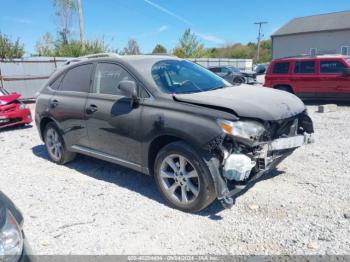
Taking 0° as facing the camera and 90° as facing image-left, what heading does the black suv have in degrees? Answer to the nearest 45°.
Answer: approximately 315°

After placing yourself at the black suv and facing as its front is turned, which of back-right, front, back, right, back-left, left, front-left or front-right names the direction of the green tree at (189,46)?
back-left

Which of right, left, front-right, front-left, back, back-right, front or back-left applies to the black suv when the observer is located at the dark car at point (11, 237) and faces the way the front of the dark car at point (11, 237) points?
left

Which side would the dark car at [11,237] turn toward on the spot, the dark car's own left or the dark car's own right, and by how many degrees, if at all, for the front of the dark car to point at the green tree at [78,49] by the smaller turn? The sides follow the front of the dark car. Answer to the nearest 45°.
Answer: approximately 135° to the dark car's own left

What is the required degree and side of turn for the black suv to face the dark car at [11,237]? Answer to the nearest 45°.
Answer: approximately 90° to its right

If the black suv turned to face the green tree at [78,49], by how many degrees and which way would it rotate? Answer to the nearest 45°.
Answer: approximately 135° to its left

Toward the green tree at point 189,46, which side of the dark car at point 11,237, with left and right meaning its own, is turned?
left

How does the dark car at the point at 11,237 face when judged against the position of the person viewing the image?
facing the viewer and to the right of the viewer

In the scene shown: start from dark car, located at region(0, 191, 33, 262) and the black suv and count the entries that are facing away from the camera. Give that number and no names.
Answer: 0

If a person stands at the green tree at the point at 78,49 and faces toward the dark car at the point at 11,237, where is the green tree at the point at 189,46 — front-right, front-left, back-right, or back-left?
back-left
